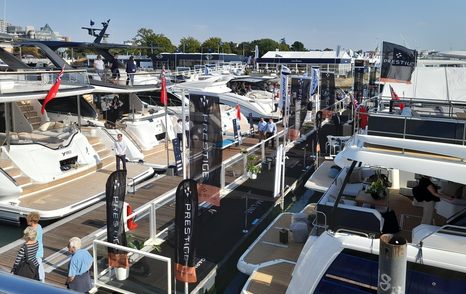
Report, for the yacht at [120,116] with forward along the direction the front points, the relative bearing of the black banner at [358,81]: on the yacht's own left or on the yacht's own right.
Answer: on the yacht's own right

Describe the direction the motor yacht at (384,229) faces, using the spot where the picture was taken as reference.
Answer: facing to the right of the viewer

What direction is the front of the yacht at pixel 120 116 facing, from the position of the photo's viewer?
facing away from the viewer and to the left of the viewer

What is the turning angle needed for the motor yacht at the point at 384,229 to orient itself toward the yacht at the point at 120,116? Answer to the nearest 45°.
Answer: approximately 135° to its left

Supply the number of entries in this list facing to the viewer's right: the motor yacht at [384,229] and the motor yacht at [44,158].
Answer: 1

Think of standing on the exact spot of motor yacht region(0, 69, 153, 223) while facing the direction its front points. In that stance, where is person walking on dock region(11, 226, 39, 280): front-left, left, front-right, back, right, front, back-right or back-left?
back-left

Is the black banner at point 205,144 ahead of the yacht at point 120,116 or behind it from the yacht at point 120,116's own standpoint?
behind

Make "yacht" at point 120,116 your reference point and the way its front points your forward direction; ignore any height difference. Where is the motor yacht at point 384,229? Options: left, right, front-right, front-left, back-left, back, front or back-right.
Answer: back-left

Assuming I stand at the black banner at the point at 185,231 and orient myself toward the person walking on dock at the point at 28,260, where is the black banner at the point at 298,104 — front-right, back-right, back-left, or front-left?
back-right

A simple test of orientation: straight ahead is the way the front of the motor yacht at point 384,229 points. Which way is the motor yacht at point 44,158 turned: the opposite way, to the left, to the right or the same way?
the opposite way

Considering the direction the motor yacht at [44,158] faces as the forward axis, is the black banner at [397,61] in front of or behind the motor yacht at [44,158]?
behind

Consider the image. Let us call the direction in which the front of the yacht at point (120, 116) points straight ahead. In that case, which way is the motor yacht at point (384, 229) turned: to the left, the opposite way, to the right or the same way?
the opposite way

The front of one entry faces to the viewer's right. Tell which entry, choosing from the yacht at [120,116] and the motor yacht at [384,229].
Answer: the motor yacht

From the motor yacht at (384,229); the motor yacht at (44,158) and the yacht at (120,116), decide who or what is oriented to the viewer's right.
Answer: the motor yacht at (384,229)

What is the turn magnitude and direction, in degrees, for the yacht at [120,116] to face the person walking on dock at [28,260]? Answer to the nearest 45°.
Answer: approximately 135° to its left

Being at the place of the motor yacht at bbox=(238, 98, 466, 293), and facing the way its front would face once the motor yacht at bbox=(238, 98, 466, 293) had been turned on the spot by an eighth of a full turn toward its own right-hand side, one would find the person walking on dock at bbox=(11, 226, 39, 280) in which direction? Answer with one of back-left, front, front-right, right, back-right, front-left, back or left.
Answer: back-right

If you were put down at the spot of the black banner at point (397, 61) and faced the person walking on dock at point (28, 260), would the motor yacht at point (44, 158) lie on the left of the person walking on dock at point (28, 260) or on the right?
right
